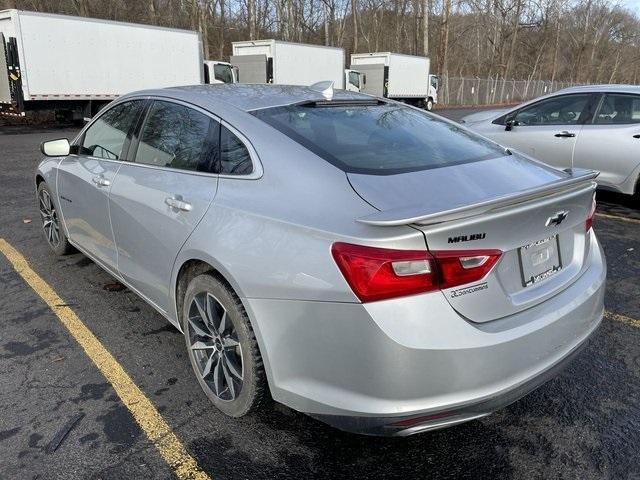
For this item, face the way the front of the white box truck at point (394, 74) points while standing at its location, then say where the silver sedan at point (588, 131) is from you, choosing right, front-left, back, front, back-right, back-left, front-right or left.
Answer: back-right

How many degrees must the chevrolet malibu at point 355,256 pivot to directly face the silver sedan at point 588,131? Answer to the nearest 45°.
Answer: approximately 90° to its right

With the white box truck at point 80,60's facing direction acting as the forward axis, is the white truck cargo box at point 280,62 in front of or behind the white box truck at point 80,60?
in front

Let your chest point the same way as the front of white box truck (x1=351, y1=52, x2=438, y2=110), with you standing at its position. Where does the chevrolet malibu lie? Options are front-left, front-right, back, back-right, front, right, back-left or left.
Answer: back-right

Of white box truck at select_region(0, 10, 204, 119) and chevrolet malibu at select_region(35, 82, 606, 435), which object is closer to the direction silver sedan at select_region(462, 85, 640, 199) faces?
the white box truck

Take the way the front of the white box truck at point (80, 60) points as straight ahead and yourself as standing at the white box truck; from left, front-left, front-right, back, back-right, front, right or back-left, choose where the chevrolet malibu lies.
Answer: back-right

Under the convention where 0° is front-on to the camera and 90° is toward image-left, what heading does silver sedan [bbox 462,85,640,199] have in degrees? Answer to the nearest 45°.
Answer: approximately 90°

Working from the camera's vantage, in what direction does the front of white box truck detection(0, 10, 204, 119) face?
facing away from the viewer and to the right of the viewer

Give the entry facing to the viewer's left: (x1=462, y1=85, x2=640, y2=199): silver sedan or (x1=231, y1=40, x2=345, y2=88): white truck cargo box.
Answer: the silver sedan

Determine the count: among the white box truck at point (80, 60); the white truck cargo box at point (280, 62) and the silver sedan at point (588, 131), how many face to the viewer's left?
1

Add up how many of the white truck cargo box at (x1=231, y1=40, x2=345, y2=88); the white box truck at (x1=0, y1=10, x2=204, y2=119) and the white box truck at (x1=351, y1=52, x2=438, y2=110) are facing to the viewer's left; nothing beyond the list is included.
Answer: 0

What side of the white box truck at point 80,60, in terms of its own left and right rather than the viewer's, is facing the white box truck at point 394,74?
front

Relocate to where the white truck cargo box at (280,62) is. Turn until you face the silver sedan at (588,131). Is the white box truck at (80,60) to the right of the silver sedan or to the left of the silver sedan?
right
